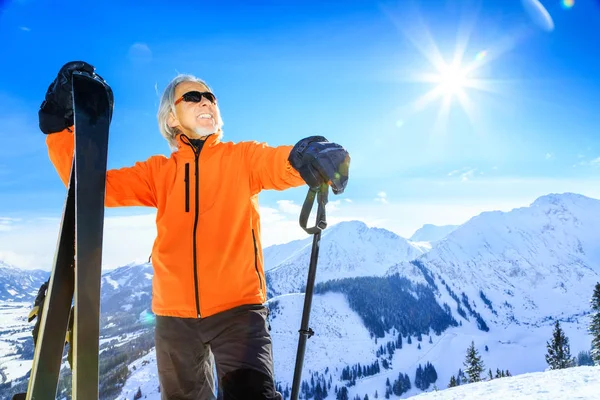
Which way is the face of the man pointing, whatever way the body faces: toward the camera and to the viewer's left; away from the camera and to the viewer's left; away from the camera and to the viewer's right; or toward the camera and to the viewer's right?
toward the camera and to the viewer's right

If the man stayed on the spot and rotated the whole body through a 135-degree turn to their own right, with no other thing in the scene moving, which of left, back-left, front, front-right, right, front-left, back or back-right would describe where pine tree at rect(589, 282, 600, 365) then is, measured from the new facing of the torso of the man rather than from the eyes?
right

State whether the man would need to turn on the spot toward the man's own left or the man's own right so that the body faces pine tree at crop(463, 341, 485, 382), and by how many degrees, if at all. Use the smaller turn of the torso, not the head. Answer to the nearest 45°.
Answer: approximately 135° to the man's own left

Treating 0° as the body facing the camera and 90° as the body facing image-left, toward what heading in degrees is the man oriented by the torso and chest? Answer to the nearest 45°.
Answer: approximately 0°
